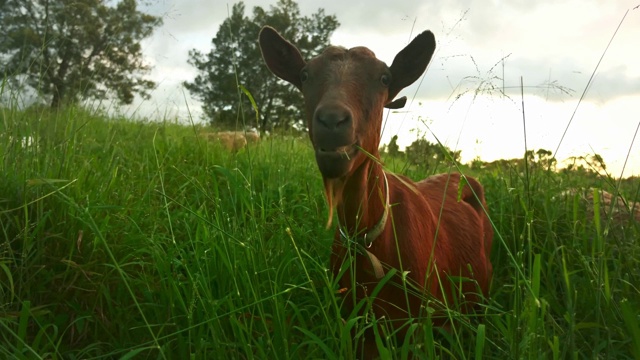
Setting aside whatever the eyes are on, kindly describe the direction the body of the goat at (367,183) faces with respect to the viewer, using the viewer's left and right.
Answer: facing the viewer and to the left of the viewer

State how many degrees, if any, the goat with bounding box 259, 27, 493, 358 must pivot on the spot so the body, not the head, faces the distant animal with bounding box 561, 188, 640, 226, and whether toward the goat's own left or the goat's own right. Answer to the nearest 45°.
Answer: approximately 180°

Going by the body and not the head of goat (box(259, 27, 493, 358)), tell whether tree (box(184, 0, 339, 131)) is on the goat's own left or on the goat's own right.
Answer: on the goat's own right
